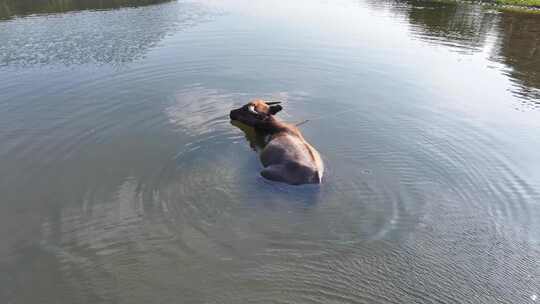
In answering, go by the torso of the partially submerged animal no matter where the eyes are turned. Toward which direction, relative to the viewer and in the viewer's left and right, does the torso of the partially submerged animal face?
facing away from the viewer and to the left of the viewer
